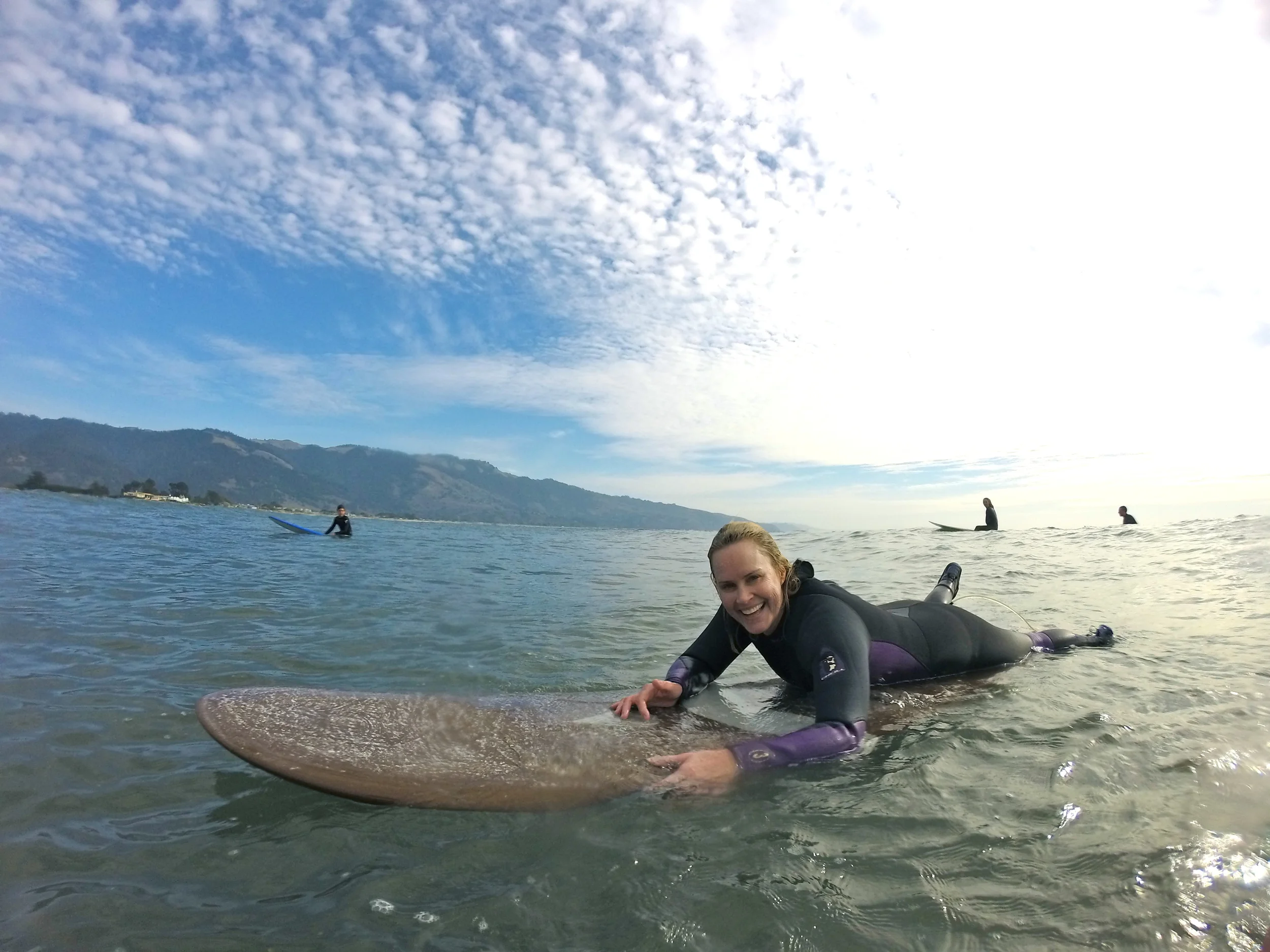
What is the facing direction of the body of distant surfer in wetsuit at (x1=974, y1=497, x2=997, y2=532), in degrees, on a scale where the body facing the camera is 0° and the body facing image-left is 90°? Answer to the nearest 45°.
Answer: approximately 90°

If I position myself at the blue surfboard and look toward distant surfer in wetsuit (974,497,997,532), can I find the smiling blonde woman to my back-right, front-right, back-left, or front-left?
front-right

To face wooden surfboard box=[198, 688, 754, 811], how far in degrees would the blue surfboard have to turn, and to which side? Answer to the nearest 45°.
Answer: approximately 90° to its left

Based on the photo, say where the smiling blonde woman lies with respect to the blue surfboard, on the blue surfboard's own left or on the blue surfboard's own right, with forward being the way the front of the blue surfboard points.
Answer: on the blue surfboard's own left

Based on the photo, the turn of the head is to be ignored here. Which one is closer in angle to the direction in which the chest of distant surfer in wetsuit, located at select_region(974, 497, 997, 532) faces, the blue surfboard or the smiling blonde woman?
the blue surfboard

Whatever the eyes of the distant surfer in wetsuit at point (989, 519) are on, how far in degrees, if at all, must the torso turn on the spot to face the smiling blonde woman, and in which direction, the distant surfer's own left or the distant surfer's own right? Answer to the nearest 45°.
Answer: approximately 90° to the distant surfer's own left

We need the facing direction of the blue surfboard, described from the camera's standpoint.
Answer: facing to the left of the viewer

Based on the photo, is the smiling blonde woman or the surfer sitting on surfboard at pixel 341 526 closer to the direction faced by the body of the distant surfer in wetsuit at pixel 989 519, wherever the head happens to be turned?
the surfer sitting on surfboard

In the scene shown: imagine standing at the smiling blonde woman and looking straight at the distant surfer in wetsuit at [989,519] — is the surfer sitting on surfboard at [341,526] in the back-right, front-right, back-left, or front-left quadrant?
front-left

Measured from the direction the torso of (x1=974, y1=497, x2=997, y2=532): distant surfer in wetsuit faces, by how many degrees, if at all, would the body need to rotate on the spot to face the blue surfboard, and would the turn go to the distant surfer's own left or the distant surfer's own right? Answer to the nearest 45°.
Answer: approximately 45° to the distant surfer's own left

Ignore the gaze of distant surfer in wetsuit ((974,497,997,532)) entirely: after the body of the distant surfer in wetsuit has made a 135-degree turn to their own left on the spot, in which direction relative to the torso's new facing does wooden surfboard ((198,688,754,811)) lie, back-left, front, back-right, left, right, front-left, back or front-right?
front-right

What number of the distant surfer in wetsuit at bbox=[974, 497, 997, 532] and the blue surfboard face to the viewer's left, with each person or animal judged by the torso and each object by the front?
2
